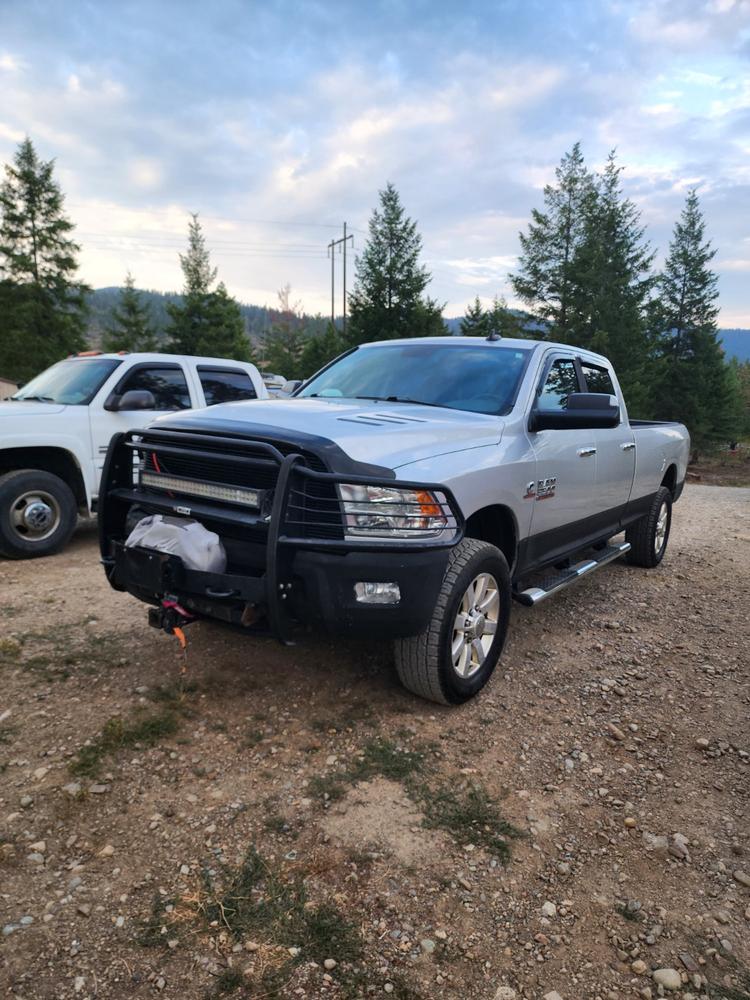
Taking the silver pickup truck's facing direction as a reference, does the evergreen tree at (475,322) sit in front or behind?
behind

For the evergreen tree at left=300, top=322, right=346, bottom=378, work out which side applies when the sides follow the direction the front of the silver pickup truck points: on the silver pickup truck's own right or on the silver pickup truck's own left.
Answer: on the silver pickup truck's own right

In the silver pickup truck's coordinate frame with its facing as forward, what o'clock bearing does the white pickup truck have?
The white pickup truck is roughly at 3 o'clock from the silver pickup truck.

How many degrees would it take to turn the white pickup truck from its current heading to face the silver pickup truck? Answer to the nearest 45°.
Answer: approximately 90° to its left

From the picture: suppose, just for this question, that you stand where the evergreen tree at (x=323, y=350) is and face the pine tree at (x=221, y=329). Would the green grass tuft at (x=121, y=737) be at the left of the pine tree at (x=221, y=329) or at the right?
left

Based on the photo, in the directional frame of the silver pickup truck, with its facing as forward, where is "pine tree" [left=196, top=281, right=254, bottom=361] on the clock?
The pine tree is roughly at 4 o'clock from the silver pickup truck.

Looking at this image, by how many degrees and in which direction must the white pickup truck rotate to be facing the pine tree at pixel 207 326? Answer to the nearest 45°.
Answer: approximately 135° to its right

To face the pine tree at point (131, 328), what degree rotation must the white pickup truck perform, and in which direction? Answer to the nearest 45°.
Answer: approximately 135° to its right

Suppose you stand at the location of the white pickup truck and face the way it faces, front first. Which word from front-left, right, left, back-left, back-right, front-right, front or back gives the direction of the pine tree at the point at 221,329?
back-right

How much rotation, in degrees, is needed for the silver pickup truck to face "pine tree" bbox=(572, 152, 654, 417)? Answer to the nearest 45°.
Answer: approximately 135° to its right

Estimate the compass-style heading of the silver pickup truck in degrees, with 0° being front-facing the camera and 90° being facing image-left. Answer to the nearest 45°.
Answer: approximately 45°

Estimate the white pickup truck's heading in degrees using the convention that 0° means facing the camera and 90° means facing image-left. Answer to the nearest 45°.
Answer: approximately 45°
